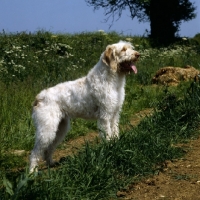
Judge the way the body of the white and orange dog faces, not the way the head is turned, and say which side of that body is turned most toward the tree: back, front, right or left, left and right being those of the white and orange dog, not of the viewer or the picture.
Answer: left

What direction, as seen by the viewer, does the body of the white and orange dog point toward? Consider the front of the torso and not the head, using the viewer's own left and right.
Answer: facing to the right of the viewer
